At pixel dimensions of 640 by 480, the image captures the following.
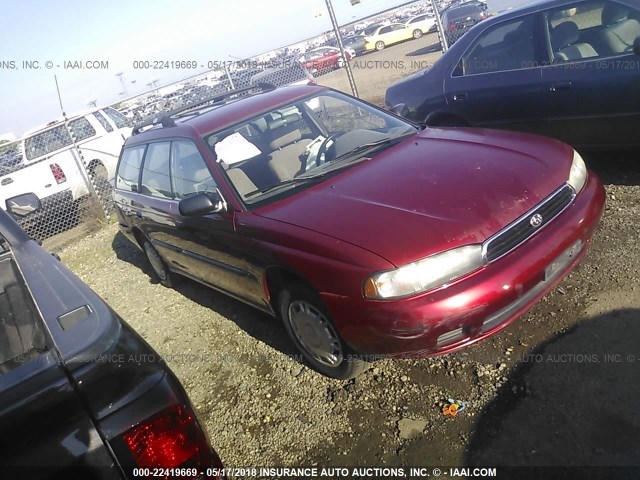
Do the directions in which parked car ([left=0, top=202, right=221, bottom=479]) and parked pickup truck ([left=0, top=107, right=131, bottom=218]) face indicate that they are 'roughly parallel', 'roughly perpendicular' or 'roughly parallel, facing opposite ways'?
roughly perpendicular

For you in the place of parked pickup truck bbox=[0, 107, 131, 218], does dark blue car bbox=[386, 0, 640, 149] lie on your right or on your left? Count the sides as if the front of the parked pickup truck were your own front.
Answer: on your right

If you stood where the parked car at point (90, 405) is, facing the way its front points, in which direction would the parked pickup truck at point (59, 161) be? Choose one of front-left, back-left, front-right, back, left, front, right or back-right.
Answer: front-right

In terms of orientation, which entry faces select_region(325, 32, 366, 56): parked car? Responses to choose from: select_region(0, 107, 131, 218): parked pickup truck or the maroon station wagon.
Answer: select_region(0, 107, 131, 218): parked pickup truck

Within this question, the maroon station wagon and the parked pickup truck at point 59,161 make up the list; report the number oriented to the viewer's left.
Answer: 0

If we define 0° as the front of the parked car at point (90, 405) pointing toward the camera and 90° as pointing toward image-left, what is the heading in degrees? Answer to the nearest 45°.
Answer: approximately 135°

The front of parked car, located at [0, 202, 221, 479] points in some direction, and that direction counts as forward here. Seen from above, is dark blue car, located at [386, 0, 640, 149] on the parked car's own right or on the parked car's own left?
on the parked car's own right

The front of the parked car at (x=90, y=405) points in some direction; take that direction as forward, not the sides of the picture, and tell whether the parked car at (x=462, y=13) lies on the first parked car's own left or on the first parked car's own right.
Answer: on the first parked car's own right

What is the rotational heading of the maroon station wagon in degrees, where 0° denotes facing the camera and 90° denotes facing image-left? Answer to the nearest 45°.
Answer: approximately 315°

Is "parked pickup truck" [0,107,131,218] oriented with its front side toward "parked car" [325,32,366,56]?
yes

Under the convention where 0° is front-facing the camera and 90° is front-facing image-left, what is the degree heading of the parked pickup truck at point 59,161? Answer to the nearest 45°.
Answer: approximately 225°

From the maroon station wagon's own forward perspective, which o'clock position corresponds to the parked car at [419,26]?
The parked car is roughly at 8 o'clock from the maroon station wagon.

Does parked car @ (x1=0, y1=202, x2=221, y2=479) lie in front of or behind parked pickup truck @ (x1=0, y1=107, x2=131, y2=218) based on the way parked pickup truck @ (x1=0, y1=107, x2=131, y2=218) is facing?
behind

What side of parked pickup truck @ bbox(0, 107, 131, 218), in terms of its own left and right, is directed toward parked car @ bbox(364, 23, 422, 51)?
front
